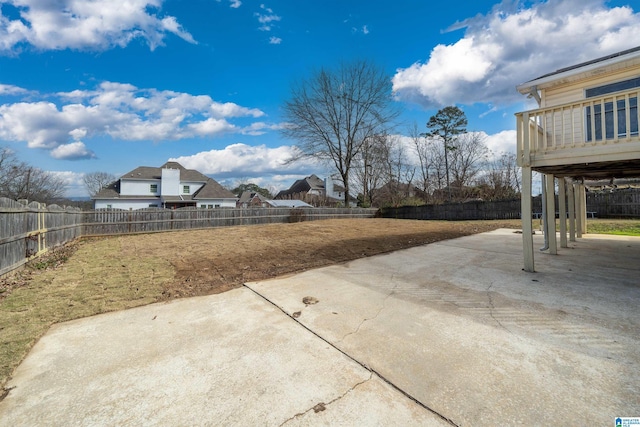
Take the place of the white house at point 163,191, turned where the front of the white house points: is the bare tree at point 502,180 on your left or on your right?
on your right

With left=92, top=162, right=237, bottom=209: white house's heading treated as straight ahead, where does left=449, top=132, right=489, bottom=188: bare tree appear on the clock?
The bare tree is roughly at 4 o'clock from the white house.

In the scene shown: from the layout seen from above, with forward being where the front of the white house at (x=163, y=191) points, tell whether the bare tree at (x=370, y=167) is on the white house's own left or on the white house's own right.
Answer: on the white house's own right

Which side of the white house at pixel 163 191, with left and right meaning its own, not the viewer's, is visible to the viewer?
back

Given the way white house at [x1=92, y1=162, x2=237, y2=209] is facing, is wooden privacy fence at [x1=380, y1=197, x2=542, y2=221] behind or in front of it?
behind

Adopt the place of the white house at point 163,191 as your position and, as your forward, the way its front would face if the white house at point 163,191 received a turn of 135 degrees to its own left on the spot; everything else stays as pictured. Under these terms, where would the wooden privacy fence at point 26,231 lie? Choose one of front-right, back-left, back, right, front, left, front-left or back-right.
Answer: front-left
